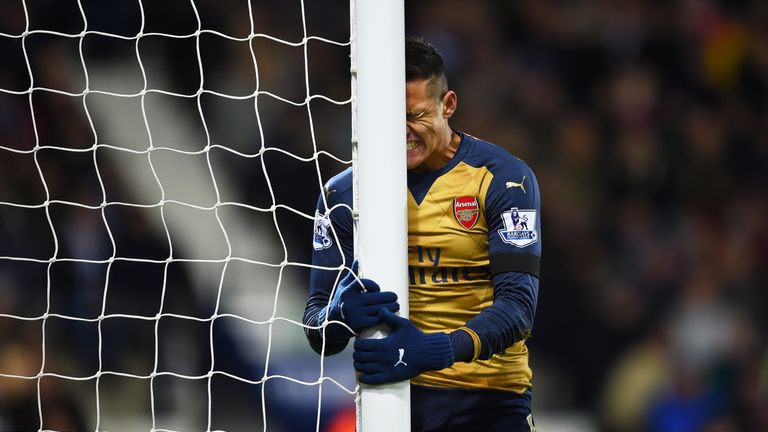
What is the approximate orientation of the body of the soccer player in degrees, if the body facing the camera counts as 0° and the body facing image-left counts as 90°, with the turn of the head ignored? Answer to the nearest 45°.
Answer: approximately 0°
